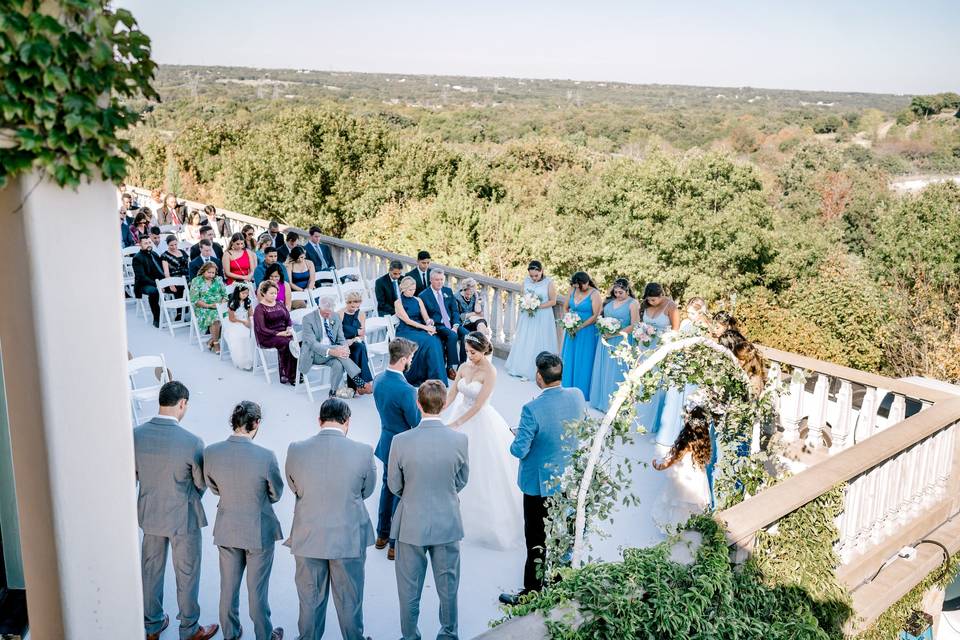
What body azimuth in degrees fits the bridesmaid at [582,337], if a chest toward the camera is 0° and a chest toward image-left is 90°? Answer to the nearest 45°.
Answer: approximately 45°

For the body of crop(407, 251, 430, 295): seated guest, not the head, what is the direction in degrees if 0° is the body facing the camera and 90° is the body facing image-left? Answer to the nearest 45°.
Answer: approximately 315°

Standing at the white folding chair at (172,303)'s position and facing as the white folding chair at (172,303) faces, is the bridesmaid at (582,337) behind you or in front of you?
in front

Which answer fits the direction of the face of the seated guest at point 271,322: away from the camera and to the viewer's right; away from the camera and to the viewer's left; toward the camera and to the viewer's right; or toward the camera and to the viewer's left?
toward the camera and to the viewer's right

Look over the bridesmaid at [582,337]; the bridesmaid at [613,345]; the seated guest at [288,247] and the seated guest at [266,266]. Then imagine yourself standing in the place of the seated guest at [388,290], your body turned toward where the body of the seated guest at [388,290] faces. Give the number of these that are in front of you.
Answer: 2

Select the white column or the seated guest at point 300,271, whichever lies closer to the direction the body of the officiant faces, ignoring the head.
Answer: the seated guest

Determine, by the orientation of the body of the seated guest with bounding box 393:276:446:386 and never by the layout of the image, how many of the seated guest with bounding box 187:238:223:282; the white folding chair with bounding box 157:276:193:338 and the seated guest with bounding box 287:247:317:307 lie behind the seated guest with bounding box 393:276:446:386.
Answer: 3

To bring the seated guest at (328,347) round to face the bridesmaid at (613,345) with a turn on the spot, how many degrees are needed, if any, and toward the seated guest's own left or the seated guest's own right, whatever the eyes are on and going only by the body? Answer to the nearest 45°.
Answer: approximately 45° to the seated guest's own left

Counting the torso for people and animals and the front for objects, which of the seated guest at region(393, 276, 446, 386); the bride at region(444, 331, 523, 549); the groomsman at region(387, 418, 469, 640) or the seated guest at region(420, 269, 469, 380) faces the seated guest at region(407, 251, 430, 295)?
the groomsman

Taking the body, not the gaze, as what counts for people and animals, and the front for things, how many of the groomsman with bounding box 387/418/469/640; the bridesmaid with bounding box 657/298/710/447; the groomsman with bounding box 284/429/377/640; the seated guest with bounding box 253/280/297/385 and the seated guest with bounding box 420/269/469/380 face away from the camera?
2

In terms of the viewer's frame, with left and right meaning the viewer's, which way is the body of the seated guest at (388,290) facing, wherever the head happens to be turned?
facing the viewer and to the right of the viewer

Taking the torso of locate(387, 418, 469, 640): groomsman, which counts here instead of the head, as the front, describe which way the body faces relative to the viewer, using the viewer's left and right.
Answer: facing away from the viewer

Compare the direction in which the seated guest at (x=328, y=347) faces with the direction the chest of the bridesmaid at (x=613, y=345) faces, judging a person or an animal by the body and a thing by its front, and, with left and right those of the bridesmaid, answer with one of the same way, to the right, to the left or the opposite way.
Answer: to the left

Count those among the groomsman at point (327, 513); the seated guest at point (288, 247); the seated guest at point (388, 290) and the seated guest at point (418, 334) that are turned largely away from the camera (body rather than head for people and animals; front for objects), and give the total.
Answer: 1

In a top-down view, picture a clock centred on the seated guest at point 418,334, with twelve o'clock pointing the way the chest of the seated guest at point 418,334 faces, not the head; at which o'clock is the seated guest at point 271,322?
the seated guest at point 271,322 is roughly at 5 o'clock from the seated guest at point 418,334.
